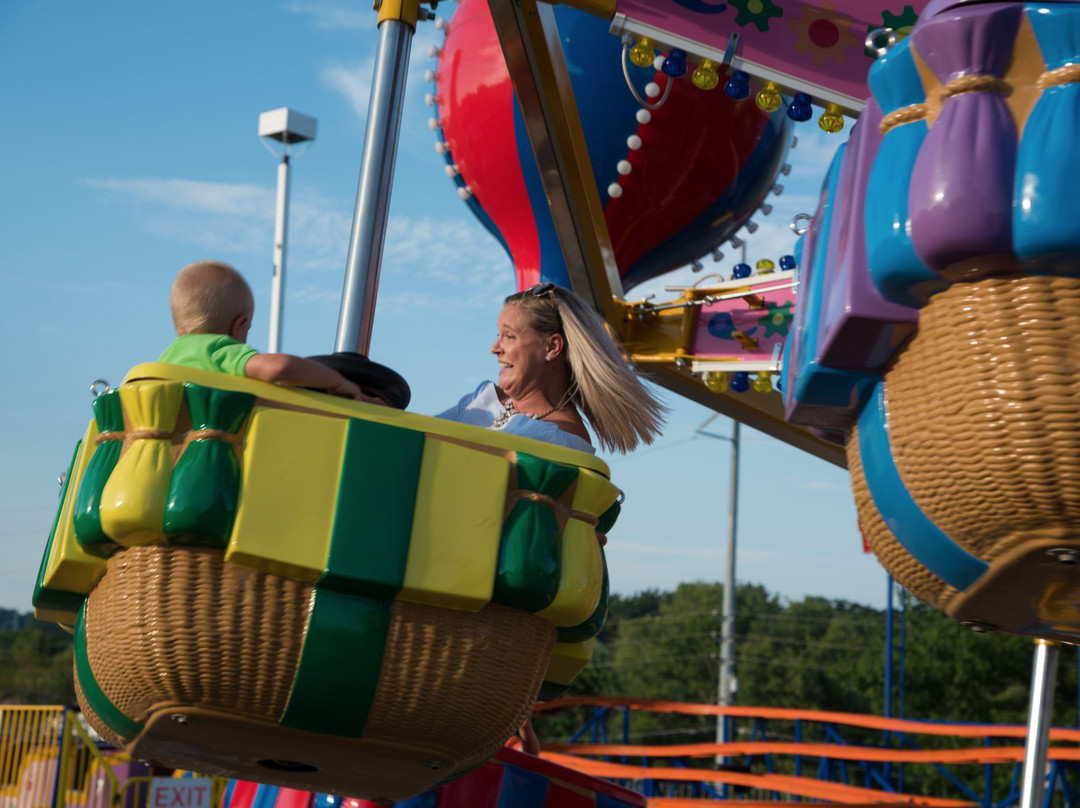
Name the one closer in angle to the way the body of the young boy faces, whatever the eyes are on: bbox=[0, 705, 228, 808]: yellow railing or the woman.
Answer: the woman

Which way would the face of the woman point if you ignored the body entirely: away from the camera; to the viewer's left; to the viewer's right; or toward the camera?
to the viewer's left

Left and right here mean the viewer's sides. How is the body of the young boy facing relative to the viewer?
facing away from the viewer and to the right of the viewer

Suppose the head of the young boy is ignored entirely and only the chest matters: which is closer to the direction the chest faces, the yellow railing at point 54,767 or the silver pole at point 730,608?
the silver pole

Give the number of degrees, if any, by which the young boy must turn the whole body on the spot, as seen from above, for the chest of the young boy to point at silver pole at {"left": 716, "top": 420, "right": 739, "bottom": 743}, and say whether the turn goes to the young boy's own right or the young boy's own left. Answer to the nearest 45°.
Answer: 0° — they already face it
